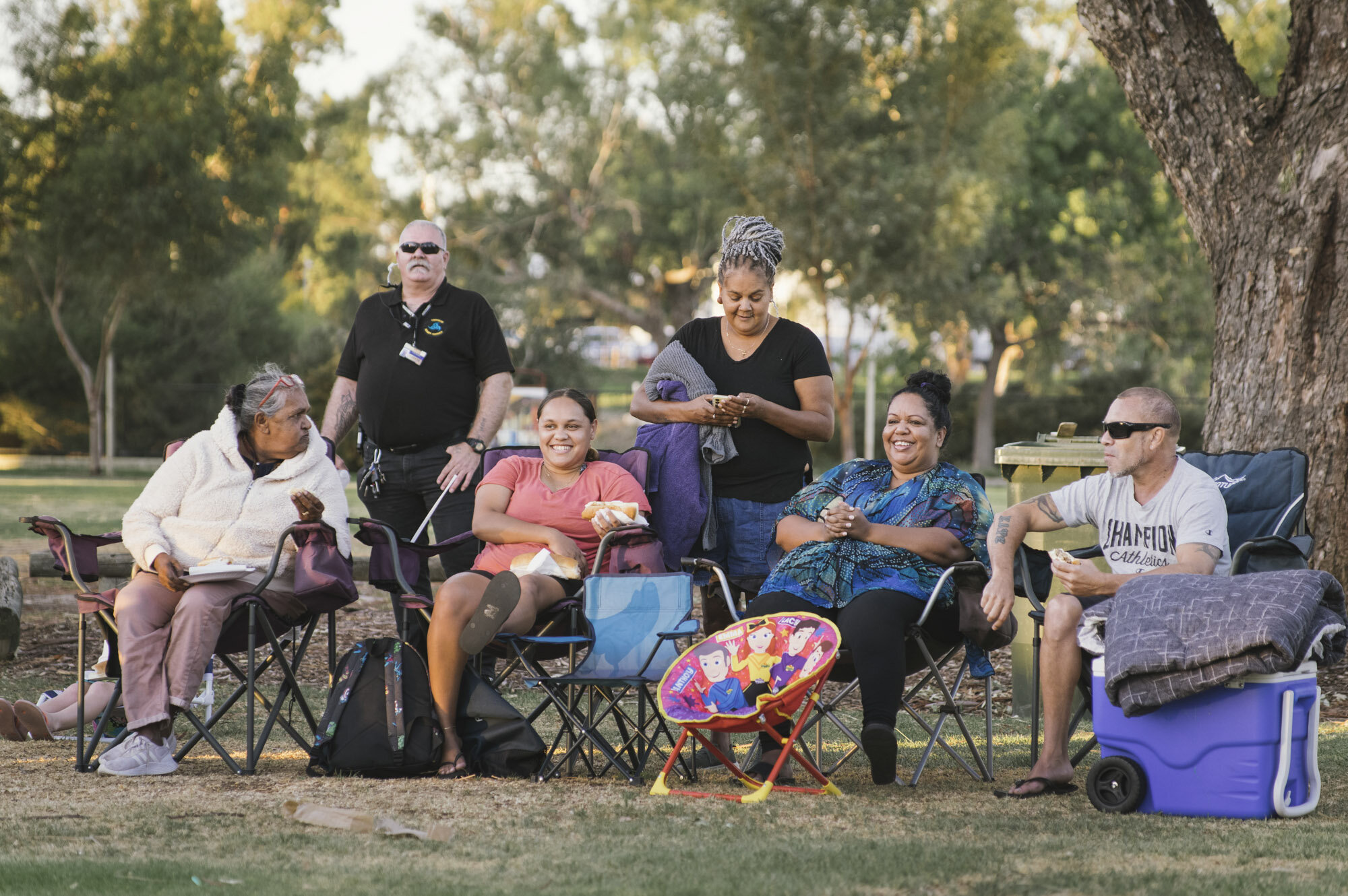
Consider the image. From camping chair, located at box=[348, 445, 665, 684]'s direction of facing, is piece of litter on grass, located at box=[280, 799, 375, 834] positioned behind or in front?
in front

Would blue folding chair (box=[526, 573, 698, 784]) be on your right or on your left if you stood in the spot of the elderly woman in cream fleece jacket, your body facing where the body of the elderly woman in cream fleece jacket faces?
on your left

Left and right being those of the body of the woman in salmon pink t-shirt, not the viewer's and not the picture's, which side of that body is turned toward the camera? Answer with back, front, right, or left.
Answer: front

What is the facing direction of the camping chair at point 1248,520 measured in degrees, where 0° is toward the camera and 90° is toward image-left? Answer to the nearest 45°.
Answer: approximately 45°

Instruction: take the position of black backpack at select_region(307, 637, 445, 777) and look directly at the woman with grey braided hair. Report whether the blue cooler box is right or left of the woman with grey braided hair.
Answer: right

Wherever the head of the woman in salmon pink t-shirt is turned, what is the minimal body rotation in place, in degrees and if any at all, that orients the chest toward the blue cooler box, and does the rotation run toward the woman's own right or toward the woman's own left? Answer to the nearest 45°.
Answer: approximately 45° to the woman's own left

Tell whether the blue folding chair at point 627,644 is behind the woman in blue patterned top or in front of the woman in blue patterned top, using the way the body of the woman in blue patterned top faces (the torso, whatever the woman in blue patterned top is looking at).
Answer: in front

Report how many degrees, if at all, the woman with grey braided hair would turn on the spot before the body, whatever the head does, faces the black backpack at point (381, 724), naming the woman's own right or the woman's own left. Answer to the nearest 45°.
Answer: approximately 45° to the woman's own right

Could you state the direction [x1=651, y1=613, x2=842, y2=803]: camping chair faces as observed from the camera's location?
facing the viewer and to the left of the viewer

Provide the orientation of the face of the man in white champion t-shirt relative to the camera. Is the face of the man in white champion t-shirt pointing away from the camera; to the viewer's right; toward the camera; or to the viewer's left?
to the viewer's left

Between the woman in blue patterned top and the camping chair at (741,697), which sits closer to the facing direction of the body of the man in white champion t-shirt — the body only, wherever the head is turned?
the camping chair
